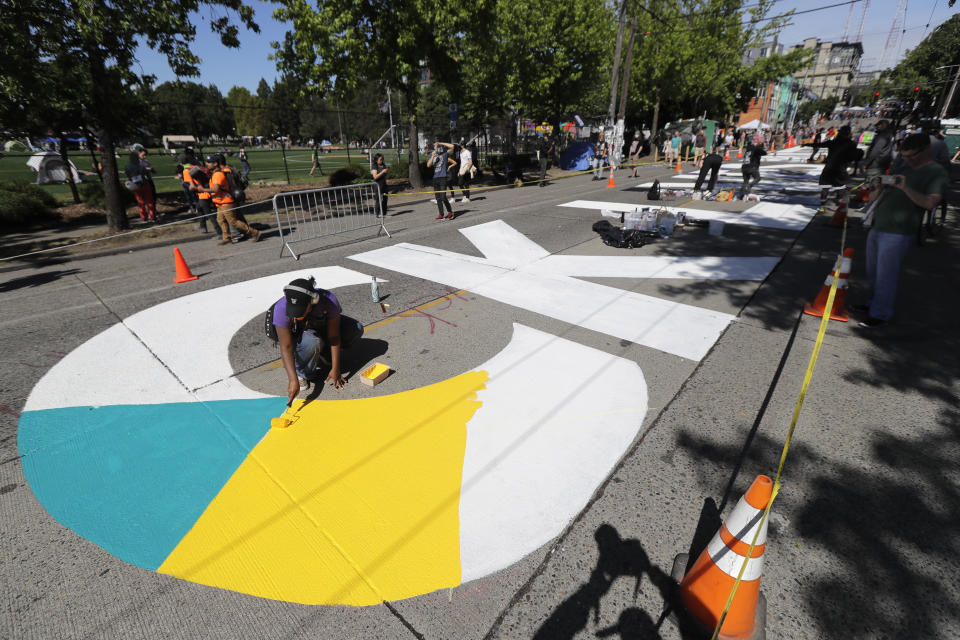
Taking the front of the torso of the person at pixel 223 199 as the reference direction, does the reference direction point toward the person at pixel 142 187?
no

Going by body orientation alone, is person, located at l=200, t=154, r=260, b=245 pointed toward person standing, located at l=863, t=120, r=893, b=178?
no

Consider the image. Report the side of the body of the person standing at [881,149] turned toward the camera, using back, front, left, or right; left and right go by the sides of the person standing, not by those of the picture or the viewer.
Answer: left

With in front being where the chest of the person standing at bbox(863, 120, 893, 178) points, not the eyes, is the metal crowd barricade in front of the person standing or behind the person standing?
in front

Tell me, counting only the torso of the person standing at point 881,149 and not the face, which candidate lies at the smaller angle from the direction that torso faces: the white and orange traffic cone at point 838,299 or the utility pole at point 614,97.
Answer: the utility pole

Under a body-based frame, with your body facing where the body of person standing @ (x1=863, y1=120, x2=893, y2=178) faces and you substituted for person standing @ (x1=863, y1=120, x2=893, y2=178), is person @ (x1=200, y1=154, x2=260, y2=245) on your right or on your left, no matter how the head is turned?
on your left

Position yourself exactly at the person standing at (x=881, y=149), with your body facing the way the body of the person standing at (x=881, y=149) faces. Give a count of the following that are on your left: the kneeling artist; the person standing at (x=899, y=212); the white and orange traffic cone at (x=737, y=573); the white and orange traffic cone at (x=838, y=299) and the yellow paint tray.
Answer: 5
